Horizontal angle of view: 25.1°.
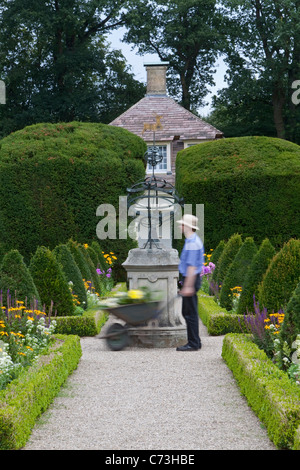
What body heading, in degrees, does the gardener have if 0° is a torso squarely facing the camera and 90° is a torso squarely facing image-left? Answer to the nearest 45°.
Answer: approximately 90°

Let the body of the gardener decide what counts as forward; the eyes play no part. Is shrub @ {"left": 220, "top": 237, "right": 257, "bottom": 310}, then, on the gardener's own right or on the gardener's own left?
on the gardener's own right

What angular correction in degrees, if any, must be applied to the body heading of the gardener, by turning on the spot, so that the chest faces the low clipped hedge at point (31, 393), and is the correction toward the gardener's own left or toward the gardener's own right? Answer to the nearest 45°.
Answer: approximately 45° to the gardener's own left

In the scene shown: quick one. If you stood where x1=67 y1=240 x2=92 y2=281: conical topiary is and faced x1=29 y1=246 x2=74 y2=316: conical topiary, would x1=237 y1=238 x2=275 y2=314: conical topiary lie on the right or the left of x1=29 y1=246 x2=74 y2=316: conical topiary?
left

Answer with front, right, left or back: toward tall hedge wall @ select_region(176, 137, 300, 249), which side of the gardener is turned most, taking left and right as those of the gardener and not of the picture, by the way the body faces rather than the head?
right

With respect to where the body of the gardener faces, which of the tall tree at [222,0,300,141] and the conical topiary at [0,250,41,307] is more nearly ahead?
the conical topiary

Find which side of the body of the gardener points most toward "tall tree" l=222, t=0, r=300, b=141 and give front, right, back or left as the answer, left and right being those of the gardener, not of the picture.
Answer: right
